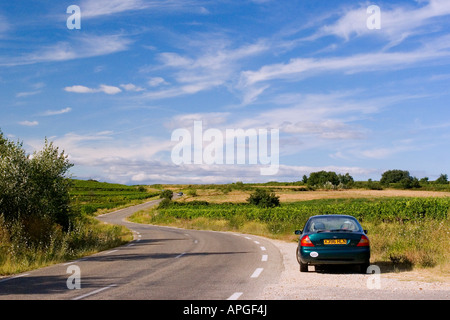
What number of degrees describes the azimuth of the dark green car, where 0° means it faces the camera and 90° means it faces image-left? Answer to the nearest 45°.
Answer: approximately 180°

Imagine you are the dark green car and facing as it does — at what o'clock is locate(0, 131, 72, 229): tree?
The tree is roughly at 10 o'clock from the dark green car.
